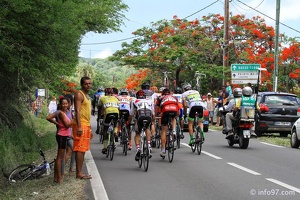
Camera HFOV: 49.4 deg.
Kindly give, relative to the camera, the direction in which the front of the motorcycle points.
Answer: facing away from the viewer and to the left of the viewer

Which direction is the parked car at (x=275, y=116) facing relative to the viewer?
away from the camera

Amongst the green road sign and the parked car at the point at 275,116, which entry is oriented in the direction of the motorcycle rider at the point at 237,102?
the green road sign

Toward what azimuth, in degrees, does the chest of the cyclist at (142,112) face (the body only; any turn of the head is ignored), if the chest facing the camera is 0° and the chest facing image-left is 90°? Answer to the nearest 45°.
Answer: approximately 180°

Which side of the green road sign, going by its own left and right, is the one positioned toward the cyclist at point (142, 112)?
front

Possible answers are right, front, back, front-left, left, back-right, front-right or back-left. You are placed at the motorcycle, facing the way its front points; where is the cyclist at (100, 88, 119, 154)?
left

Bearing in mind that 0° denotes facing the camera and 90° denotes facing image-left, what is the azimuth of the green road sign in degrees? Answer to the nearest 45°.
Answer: approximately 0°

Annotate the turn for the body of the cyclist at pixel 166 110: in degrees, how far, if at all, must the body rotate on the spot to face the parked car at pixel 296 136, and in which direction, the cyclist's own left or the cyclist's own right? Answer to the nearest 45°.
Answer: approximately 45° to the cyclist's own right

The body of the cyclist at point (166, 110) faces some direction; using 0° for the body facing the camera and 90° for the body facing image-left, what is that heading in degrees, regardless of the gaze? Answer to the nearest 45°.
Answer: approximately 180°

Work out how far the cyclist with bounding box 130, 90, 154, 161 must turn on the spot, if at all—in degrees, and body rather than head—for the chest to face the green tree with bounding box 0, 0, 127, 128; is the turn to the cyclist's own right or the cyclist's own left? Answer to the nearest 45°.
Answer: approximately 90° to the cyclist's own left

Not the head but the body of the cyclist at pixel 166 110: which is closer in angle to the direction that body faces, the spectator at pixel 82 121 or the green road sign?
the green road sign

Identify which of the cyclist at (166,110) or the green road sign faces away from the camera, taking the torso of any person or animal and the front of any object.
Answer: the cyclist
